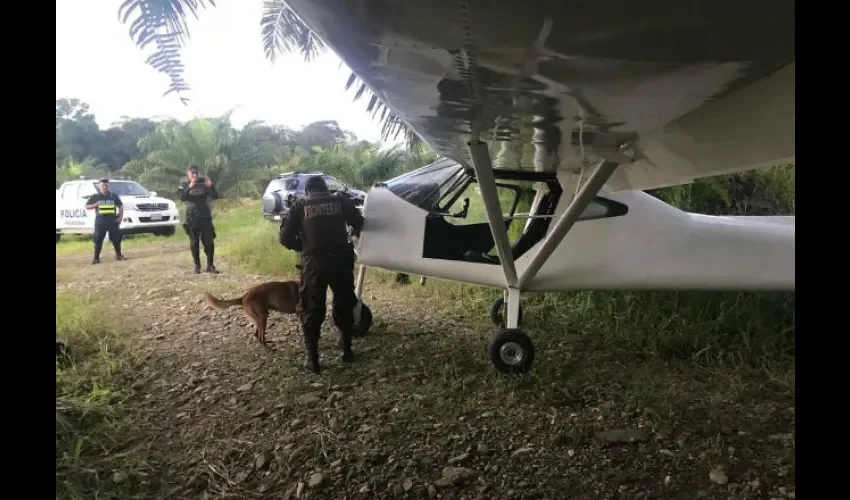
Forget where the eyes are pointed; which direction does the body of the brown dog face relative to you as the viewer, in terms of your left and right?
facing to the right of the viewer

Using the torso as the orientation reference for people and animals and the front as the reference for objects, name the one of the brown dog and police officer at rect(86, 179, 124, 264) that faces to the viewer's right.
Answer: the brown dog

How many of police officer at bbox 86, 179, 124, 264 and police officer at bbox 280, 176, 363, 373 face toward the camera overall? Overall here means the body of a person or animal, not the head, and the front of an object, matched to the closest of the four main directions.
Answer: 1

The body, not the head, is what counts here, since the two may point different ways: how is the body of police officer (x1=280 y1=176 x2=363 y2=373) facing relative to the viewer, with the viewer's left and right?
facing away from the viewer

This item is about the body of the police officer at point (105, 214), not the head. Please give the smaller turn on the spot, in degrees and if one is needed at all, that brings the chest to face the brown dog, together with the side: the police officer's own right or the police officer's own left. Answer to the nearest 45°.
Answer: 0° — they already face it

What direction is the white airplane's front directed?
to the viewer's left

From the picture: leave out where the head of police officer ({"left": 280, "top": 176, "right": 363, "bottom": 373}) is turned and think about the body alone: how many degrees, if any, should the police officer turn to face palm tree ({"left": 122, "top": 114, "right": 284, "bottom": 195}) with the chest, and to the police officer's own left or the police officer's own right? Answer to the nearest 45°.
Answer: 0° — they already face it

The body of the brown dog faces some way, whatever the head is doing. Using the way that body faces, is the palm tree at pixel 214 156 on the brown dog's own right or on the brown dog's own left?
on the brown dog's own left

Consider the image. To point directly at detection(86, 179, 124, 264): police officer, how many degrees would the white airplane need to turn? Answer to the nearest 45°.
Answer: approximately 45° to its right

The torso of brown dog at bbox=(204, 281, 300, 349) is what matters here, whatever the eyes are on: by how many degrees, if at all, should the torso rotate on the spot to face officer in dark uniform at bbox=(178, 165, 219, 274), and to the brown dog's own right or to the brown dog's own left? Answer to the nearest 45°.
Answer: approximately 90° to the brown dog's own left
